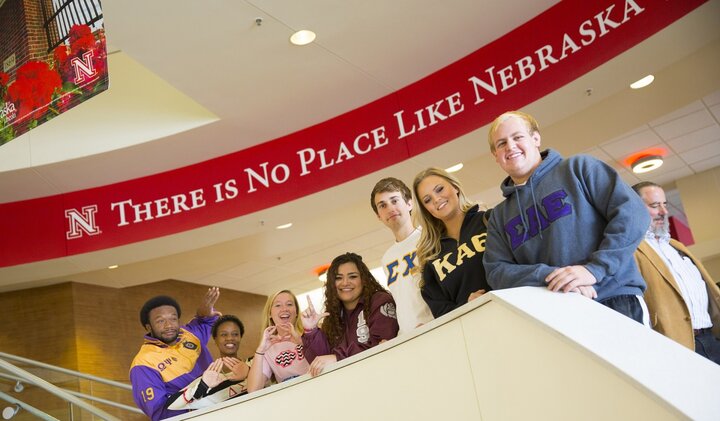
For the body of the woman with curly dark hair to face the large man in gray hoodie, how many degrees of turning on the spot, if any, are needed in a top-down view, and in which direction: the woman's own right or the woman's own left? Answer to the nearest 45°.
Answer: approximately 90° to the woman's own left

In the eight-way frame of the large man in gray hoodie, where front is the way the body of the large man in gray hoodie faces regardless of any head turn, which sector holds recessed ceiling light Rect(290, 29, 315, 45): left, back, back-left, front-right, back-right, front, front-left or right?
right

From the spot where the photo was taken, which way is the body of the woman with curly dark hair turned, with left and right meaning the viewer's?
facing the viewer and to the left of the viewer

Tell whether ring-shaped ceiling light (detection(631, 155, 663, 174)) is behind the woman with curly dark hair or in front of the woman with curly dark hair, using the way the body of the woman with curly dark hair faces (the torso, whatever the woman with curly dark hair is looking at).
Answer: behind

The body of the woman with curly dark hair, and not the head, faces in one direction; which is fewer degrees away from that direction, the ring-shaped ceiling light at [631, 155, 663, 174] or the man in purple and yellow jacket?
the man in purple and yellow jacket

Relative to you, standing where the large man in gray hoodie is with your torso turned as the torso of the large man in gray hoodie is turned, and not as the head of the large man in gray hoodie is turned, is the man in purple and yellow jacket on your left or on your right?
on your right

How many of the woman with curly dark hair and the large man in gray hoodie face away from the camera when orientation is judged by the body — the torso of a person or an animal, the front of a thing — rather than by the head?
0
